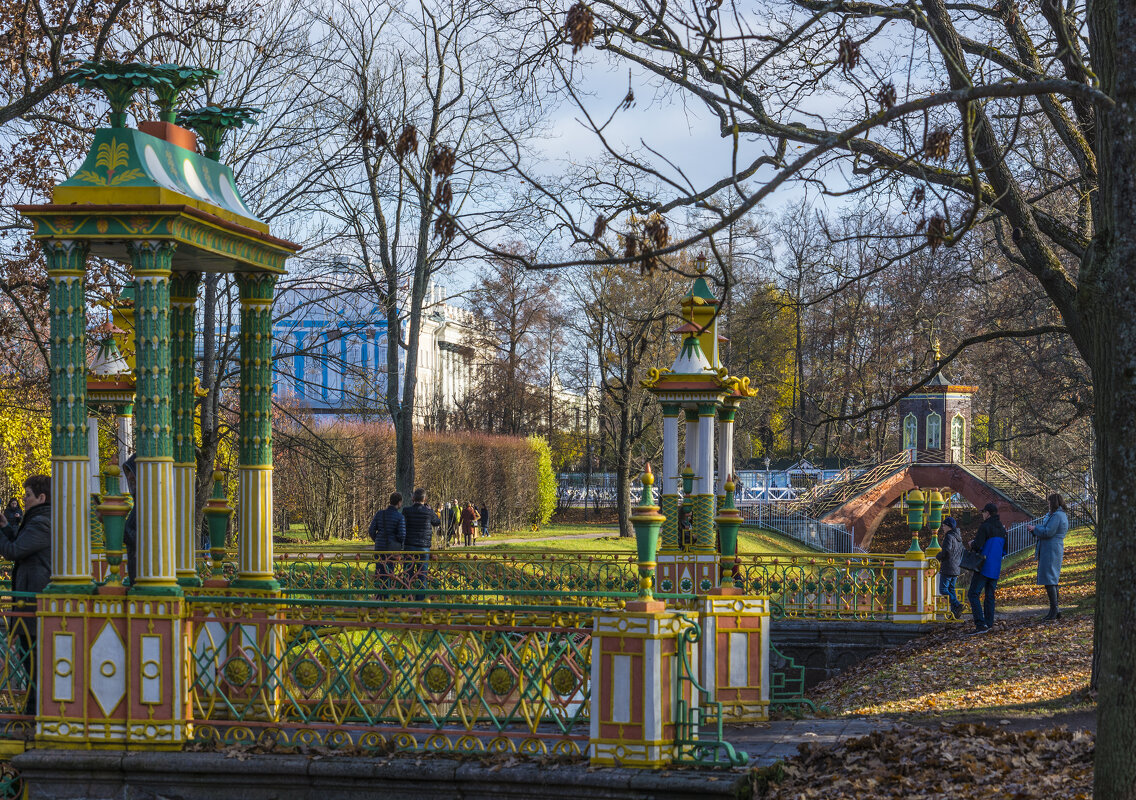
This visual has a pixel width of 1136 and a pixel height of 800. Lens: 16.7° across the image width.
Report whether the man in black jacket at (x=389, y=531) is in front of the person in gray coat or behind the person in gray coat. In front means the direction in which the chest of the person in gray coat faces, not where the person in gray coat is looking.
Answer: in front

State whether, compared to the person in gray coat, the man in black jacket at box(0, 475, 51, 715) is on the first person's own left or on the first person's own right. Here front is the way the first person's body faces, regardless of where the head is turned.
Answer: on the first person's own left

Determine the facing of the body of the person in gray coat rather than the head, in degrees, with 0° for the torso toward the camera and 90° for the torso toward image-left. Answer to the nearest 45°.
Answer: approximately 90°
